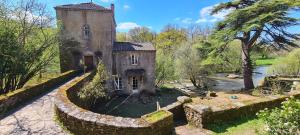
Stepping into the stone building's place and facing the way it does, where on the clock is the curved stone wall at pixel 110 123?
The curved stone wall is roughly at 12 o'clock from the stone building.

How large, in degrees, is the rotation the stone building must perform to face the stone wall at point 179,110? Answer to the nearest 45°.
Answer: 0° — it already faces it

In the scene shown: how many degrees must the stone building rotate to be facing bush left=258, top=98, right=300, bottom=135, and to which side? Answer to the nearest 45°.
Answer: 0° — it already faces it

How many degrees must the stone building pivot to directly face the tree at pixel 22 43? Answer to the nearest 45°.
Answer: approximately 45° to its right

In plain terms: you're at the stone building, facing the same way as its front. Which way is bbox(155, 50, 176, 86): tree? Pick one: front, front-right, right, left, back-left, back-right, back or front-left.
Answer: back-left

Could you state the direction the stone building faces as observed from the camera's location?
facing the viewer

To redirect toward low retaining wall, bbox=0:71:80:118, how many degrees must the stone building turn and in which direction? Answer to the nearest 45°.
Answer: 0° — it already faces it

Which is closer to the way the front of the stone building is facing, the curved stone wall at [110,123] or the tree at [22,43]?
the curved stone wall
